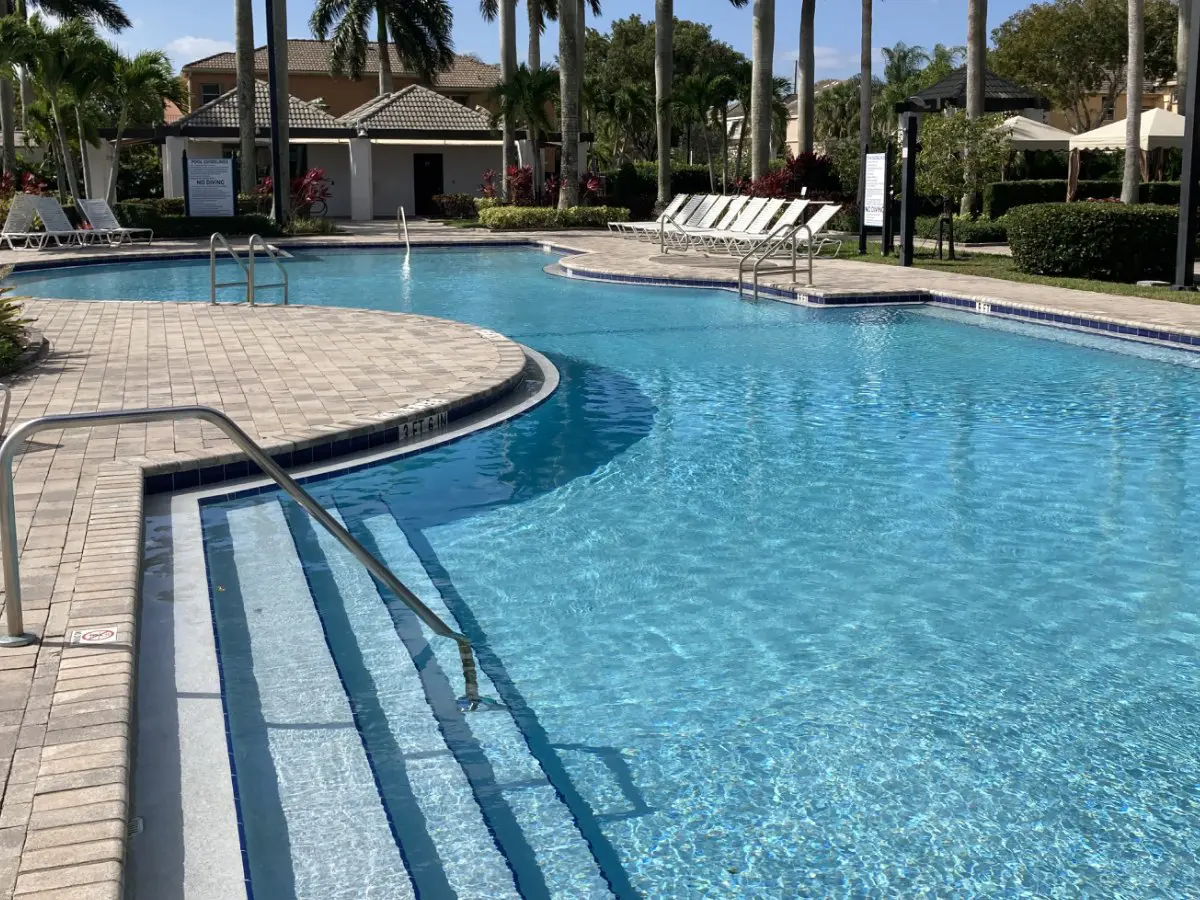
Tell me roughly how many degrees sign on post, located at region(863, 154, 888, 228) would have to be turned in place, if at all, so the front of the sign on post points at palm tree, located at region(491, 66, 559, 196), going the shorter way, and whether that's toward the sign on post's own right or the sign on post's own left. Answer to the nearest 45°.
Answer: approximately 135° to the sign on post's own right

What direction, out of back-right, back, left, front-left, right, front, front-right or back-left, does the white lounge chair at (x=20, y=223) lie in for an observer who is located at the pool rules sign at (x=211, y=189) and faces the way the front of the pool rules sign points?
front-right

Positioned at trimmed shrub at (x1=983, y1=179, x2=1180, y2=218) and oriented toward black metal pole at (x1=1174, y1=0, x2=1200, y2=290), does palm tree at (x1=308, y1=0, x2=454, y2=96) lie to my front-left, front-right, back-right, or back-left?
back-right

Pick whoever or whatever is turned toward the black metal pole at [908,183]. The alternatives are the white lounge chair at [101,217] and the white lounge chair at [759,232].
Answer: the white lounge chair at [101,217]

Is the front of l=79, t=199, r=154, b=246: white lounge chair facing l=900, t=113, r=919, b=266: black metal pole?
yes

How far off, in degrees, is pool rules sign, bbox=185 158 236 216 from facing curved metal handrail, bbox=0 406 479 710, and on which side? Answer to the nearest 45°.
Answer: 0° — it already faces it

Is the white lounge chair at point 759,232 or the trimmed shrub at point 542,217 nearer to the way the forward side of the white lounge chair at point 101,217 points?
the white lounge chair

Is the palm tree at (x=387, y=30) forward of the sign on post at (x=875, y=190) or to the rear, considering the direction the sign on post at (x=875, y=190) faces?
to the rear
